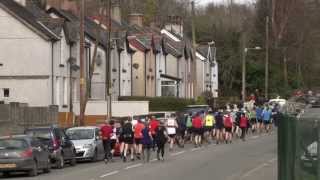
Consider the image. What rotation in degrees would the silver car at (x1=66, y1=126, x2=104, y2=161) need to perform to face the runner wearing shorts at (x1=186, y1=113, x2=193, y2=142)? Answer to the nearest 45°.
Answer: approximately 180°

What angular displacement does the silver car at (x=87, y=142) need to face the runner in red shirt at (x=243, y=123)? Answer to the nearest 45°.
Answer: approximately 180°

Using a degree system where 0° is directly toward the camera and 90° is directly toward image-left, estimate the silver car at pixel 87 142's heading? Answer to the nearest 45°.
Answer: approximately 45°

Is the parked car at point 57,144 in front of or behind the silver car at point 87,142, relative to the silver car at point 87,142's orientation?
in front

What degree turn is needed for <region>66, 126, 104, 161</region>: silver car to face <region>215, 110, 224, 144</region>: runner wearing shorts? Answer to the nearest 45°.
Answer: approximately 180°

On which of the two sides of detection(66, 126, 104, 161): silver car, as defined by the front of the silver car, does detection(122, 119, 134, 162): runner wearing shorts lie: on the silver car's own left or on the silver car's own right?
on the silver car's own left
